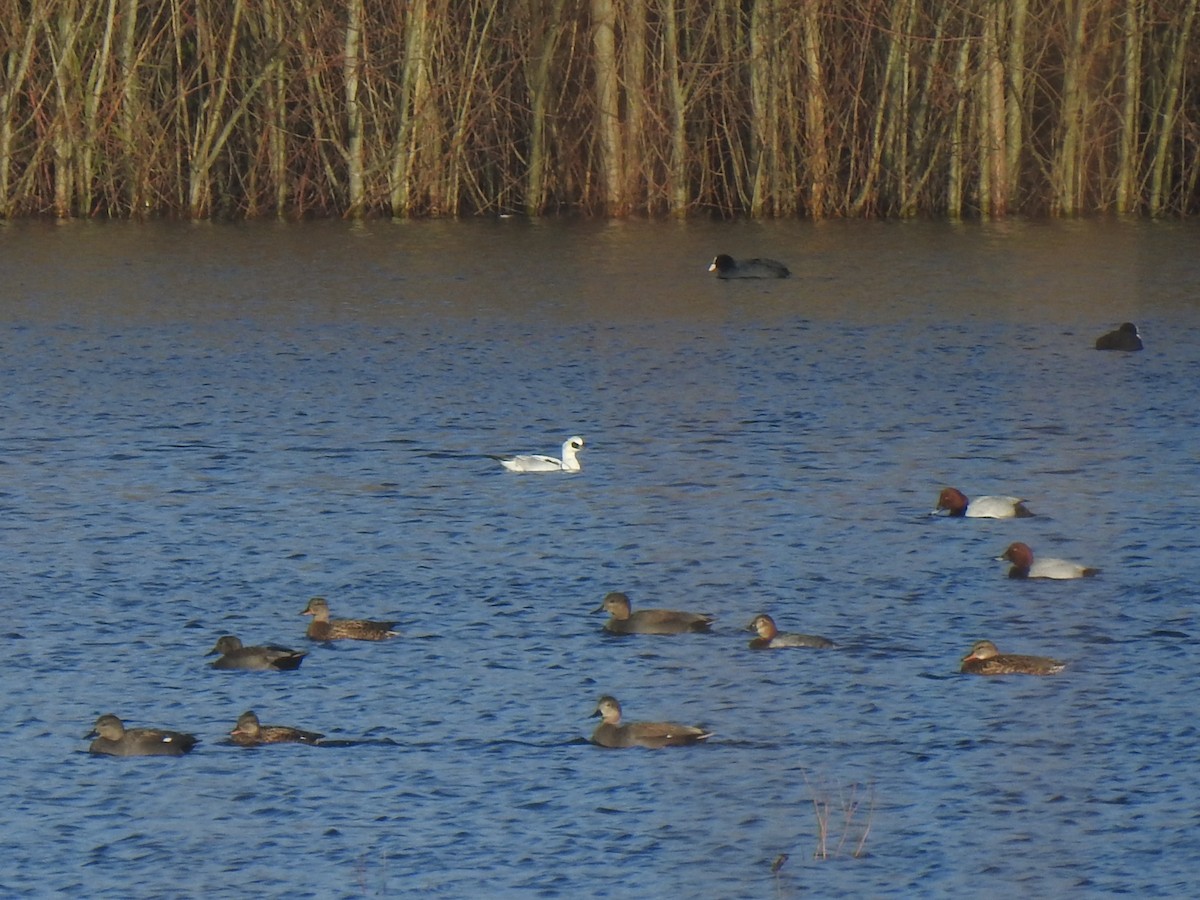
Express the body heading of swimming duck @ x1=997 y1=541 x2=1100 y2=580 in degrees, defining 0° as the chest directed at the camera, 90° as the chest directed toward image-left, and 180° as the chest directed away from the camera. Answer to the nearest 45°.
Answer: approximately 90°

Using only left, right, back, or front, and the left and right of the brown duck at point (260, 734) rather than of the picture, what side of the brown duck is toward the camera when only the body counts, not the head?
left

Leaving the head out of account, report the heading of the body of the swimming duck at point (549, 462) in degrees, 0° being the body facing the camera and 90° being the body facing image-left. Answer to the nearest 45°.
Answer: approximately 270°

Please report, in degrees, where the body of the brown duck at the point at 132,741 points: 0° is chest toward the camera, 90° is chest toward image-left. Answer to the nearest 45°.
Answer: approximately 90°

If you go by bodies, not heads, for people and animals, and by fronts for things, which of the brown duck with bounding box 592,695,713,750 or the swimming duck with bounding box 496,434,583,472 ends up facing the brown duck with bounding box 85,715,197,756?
the brown duck with bounding box 592,695,713,750

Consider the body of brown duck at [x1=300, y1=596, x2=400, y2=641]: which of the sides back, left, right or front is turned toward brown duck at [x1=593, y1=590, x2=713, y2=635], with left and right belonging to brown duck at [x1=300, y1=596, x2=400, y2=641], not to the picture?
back
